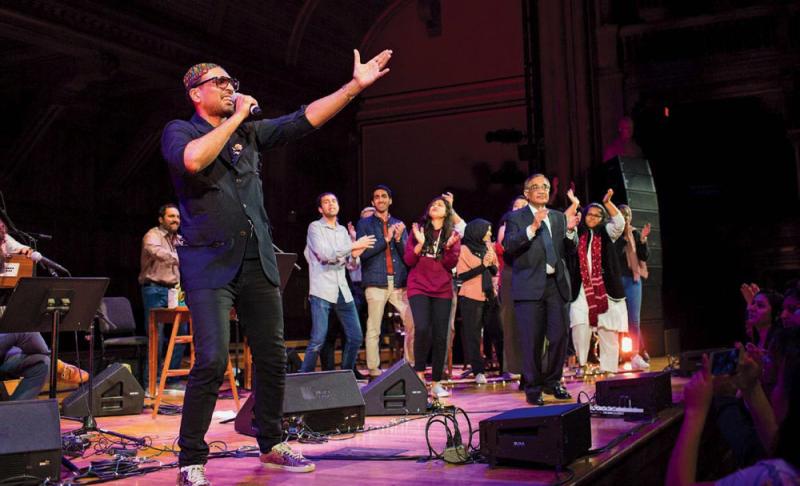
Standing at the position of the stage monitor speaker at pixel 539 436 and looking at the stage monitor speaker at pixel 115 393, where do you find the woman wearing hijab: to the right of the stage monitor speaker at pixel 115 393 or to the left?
right

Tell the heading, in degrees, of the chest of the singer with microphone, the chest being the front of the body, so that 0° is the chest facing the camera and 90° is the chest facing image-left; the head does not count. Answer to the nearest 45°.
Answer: approximately 315°

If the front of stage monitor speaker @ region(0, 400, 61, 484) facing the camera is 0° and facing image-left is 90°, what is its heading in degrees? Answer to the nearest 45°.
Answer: approximately 180°

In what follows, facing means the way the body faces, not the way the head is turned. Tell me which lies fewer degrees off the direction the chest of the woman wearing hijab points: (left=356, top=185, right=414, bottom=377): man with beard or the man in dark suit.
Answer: the man in dark suit

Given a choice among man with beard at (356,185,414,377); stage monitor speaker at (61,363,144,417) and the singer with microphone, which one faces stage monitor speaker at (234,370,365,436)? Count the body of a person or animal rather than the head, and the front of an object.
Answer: the man with beard

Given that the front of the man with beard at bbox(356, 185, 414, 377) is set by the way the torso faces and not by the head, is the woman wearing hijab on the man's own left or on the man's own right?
on the man's own left

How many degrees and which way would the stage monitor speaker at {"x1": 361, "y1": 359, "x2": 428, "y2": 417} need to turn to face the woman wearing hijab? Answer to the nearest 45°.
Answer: approximately 90° to its right

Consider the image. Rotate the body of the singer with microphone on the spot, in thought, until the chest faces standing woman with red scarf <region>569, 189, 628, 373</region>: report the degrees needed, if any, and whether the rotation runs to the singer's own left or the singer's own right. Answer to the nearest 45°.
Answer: approximately 90° to the singer's own left

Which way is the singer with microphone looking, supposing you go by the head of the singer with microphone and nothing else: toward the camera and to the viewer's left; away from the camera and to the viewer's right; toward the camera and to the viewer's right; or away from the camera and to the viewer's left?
toward the camera and to the viewer's right

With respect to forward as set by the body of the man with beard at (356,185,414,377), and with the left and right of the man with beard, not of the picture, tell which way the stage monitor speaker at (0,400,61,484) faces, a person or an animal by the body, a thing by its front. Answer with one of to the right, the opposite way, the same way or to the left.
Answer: the opposite way
